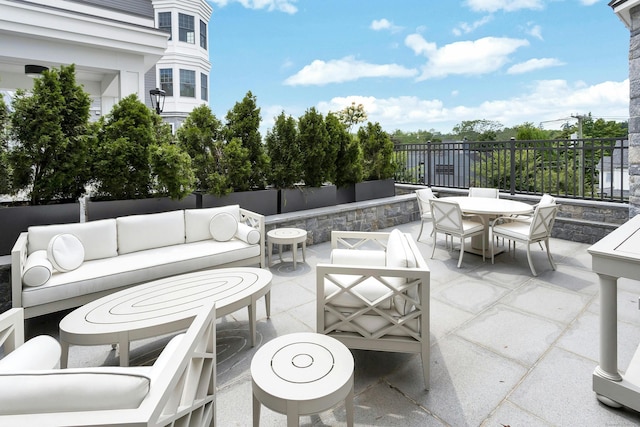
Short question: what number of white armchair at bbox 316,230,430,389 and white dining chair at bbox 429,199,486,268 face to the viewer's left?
1

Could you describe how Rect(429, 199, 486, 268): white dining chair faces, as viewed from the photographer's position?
facing away from the viewer and to the right of the viewer

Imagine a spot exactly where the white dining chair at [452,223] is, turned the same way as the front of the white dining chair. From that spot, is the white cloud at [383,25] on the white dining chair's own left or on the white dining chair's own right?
on the white dining chair's own left

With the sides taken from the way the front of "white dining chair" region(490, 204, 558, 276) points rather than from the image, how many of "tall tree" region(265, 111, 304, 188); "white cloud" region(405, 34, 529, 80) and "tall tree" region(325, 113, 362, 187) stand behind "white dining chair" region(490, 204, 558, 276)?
0

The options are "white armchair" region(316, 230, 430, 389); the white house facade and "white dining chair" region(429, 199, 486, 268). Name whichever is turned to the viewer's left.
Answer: the white armchair

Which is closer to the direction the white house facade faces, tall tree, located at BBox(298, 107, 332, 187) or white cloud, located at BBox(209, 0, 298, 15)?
the tall tree

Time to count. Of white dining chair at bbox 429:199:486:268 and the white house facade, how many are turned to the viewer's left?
0

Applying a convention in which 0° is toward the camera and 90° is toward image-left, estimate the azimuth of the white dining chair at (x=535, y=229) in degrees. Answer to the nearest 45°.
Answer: approximately 135°

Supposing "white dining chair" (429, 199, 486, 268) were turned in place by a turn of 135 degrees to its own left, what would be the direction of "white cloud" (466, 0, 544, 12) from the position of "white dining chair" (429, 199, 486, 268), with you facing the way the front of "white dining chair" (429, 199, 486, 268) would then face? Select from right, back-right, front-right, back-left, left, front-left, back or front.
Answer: right

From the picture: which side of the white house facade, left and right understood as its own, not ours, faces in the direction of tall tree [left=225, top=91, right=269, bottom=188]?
front

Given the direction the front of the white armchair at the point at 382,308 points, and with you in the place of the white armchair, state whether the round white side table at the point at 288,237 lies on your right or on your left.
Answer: on your right

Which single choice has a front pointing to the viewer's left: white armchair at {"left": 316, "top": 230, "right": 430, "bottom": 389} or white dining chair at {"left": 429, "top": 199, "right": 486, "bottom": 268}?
the white armchair

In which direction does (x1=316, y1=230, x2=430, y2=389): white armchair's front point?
to the viewer's left
